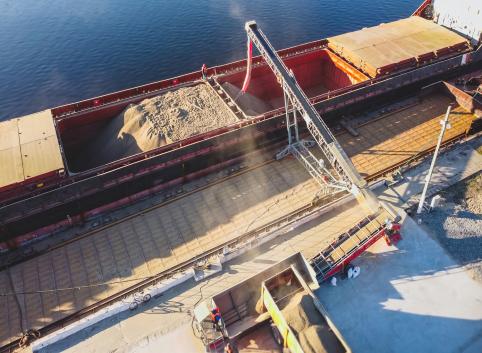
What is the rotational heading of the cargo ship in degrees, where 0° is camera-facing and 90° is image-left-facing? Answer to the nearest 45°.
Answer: approximately 45°
